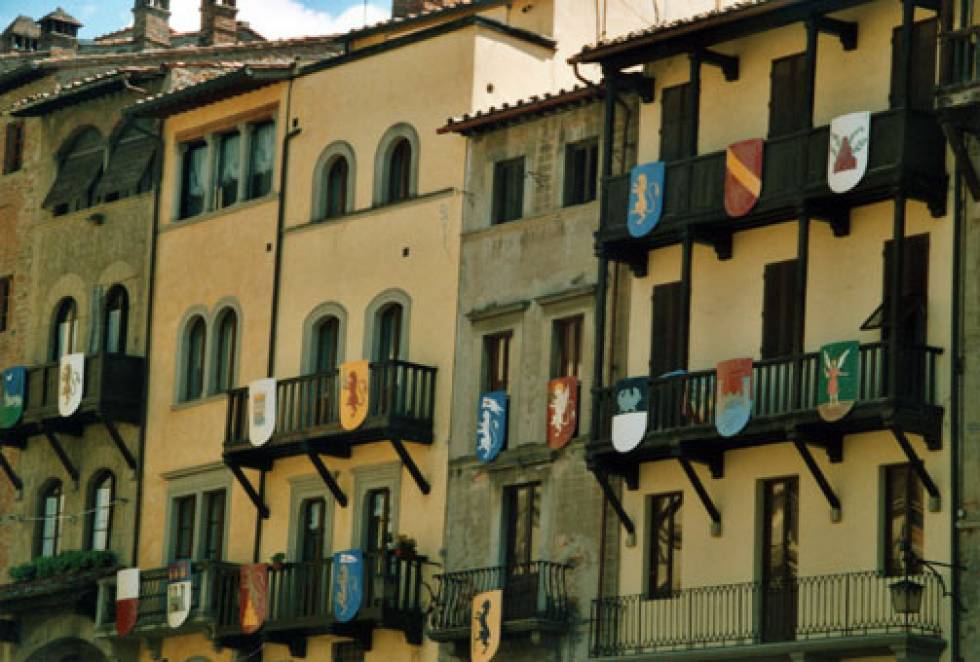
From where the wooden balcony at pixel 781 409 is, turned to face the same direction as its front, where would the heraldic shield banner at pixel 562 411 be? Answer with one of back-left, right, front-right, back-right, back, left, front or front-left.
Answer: right

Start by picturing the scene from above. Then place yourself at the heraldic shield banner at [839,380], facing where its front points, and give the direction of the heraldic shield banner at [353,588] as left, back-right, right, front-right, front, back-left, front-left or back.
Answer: right

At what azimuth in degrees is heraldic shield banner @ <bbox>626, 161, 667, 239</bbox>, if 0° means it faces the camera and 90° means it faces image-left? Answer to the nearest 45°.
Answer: approximately 45°

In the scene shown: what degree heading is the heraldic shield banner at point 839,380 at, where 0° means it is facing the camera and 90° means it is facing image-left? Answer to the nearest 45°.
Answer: approximately 45°

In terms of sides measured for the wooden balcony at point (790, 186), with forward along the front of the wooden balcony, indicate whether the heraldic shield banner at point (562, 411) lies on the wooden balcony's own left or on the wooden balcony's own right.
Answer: on the wooden balcony's own right

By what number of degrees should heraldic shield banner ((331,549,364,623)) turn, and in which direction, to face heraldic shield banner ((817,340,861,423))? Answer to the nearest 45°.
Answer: approximately 90° to its left

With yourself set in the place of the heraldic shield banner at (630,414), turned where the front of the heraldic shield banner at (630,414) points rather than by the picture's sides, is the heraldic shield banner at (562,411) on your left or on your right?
on your right

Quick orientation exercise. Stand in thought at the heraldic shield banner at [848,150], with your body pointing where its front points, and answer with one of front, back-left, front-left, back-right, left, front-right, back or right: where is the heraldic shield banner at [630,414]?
right

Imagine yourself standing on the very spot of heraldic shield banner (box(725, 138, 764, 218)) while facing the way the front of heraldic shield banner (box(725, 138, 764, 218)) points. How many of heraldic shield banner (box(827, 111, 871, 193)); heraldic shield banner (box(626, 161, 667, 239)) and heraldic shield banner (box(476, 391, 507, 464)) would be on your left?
1

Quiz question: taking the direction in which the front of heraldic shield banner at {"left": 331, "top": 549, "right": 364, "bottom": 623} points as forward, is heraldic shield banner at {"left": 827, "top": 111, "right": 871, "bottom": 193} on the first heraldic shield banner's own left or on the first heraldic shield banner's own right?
on the first heraldic shield banner's own left
